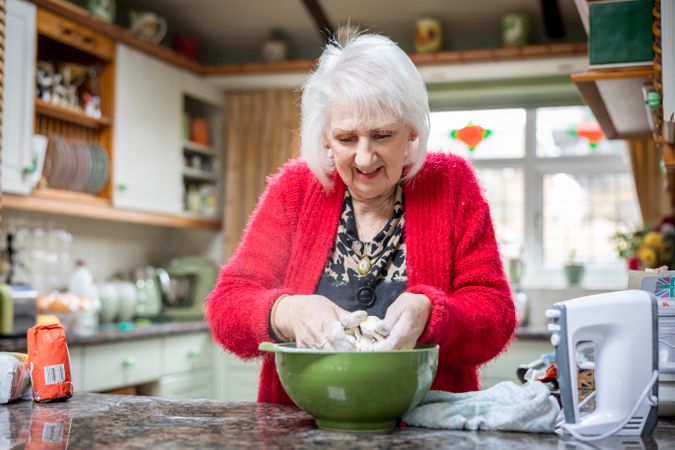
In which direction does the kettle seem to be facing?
to the viewer's left

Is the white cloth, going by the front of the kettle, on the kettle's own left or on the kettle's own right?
on the kettle's own left

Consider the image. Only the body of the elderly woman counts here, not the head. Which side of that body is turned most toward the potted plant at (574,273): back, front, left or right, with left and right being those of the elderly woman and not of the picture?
back

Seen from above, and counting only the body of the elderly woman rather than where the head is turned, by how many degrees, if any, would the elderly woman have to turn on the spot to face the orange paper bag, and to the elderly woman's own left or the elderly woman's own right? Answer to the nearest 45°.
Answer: approximately 90° to the elderly woman's own right

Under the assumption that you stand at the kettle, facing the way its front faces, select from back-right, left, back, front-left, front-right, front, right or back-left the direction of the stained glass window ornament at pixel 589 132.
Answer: back

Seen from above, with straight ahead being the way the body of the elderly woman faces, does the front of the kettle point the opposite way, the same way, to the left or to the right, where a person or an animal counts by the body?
to the right
